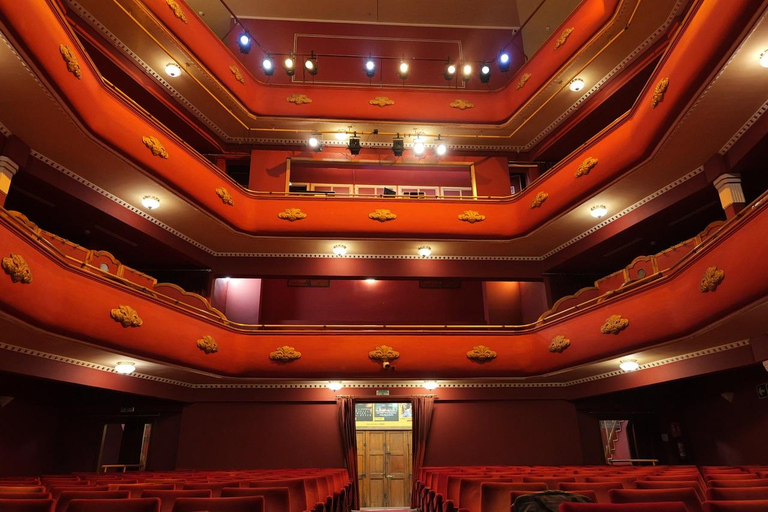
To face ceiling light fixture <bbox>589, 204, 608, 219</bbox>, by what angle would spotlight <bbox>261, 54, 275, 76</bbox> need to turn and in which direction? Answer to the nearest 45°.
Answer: approximately 45° to its left

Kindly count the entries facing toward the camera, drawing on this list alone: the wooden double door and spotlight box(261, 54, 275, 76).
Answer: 2

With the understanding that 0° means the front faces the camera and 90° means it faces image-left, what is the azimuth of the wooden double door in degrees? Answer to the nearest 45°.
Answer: approximately 0°

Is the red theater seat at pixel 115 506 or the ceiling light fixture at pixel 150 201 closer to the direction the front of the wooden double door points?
the red theater seat

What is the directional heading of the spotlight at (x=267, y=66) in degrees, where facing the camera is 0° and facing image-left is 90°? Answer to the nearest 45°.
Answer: approximately 0°
